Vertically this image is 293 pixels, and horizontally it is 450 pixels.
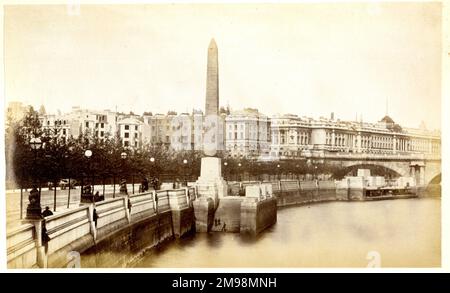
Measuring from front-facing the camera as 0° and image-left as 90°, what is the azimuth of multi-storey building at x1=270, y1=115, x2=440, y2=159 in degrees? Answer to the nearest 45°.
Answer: approximately 315°

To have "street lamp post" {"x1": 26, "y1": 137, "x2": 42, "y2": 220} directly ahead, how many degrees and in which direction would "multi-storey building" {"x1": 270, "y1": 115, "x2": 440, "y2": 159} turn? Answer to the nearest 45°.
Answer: approximately 90° to its right

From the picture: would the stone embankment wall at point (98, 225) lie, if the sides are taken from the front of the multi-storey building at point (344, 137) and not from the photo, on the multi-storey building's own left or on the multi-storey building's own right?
on the multi-storey building's own right

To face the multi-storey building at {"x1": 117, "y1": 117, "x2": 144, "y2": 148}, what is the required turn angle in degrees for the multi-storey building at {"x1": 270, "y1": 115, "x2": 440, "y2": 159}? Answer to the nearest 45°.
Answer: approximately 135° to its right
